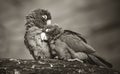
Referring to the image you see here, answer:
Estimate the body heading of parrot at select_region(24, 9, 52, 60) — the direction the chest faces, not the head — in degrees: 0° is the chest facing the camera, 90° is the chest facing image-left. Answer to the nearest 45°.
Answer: approximately 315°
